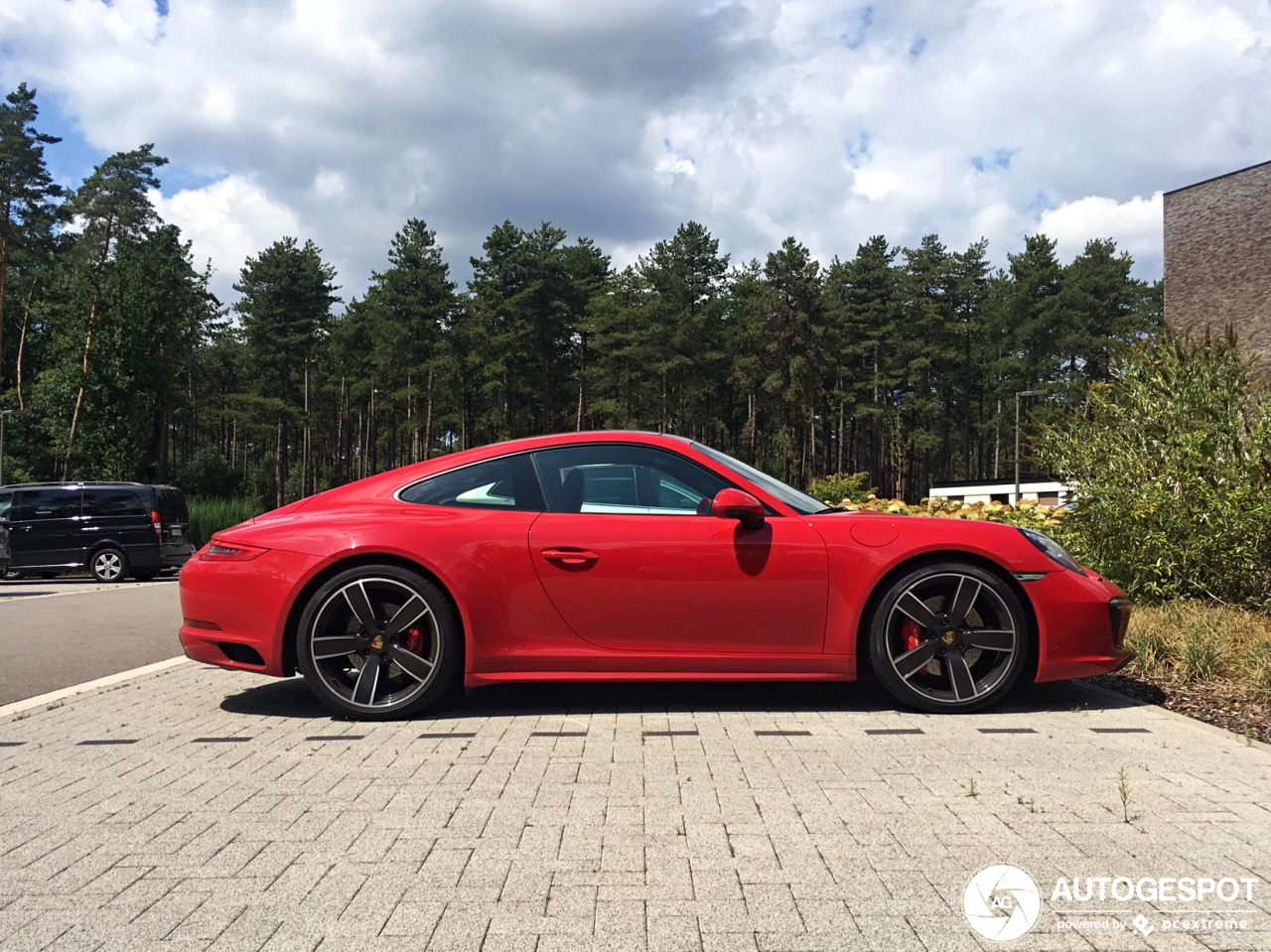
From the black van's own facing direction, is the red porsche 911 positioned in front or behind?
behind

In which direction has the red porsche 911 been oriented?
to the viewer's right

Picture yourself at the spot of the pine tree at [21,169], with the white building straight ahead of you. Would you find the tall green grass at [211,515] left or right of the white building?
right

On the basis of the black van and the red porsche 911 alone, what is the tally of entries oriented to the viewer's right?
1

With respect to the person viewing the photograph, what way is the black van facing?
facing away from the viewer and to the left of the viewer

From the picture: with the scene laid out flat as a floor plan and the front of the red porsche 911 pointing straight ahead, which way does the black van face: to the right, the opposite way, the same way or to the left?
the opposite way

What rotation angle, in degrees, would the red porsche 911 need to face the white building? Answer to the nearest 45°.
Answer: approximately 90° to its left

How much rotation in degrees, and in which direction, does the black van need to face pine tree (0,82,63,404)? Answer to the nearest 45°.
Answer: approximately 45° to its right

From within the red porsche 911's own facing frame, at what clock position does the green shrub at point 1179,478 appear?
The green shrub is roughly at 11 o'clock from the red porsche 911.

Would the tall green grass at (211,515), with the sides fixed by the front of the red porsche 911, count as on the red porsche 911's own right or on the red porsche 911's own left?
on the red porsche 911's own left

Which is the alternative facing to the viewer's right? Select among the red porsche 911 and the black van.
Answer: the red porsche 911

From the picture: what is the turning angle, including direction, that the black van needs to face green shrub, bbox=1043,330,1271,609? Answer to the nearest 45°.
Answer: approximately 180°

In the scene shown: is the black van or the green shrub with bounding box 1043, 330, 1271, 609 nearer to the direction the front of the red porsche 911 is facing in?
the green shrub
